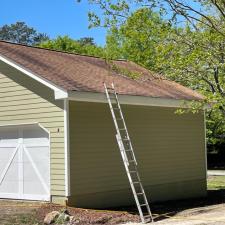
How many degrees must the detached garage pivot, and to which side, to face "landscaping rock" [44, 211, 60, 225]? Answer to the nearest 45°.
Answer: approximately 45° to its left

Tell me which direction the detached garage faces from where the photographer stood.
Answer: facing the viewer and to the left of the viewer

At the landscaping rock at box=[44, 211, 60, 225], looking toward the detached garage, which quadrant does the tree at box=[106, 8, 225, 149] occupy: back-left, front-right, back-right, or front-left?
front-right

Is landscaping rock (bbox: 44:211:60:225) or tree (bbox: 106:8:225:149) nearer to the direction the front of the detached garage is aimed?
the landscaping rock
